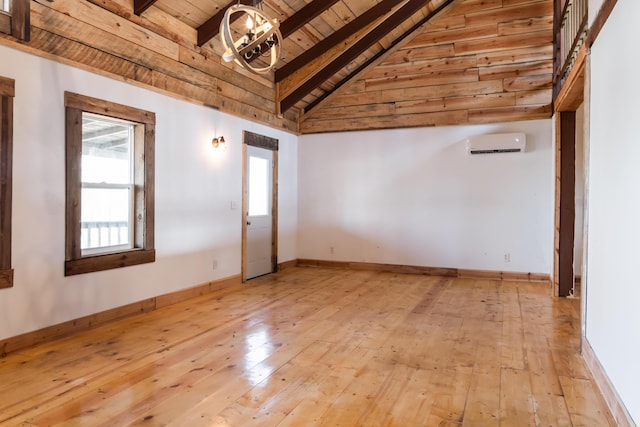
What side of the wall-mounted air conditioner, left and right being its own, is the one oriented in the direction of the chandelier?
front

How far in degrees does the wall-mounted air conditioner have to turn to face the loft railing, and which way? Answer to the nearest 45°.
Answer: approximately 45° to its left

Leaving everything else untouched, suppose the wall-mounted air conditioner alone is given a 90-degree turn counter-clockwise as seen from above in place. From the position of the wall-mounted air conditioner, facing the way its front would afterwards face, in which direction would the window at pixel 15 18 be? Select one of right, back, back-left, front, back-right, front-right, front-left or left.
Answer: back-right

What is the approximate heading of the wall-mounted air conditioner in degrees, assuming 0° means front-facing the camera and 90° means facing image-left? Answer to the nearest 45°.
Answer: approximately 0°

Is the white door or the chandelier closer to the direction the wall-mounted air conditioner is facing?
the chandelier

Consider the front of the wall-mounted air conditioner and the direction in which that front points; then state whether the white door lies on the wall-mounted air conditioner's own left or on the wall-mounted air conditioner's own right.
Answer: on the wall-mounted air conditioner's own right

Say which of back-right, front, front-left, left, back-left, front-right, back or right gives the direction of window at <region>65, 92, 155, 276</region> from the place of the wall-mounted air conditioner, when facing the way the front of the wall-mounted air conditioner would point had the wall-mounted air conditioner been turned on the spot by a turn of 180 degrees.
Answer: back-left
